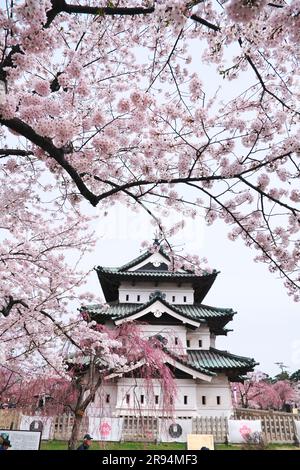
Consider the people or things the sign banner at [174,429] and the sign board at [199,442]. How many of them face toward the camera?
2

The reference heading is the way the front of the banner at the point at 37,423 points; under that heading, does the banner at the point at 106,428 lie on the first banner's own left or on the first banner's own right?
on the first banner's own left

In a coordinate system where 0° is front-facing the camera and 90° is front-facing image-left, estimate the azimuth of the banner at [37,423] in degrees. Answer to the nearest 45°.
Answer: approximately 0°

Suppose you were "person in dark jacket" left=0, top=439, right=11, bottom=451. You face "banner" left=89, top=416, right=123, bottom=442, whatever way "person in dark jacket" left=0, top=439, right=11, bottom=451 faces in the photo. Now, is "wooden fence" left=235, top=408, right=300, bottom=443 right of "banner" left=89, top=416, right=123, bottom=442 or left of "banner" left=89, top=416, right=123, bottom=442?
right

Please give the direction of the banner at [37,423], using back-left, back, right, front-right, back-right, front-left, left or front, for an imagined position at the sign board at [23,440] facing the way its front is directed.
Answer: back
